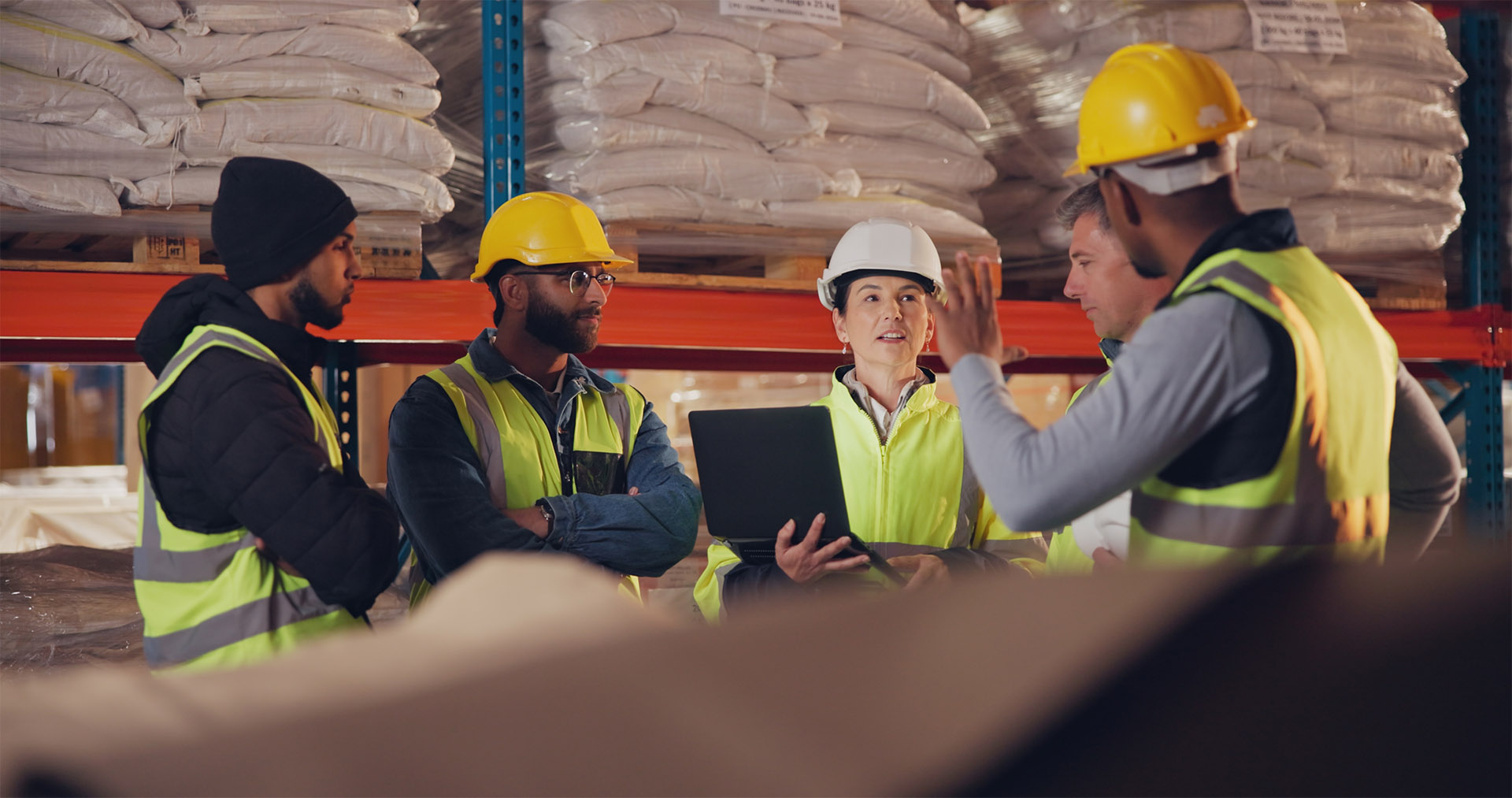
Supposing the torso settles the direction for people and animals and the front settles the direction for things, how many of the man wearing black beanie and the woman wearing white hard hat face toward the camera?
1

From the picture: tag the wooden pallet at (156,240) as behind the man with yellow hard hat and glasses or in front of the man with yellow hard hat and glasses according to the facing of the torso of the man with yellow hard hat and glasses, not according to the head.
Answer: behind

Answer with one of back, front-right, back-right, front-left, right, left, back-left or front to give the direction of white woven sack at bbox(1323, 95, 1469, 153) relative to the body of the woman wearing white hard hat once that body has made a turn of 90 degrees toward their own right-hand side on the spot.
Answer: back-right

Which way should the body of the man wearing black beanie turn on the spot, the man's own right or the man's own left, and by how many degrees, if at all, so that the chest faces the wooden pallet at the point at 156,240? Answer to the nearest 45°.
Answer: approximately 90° to the man's own left

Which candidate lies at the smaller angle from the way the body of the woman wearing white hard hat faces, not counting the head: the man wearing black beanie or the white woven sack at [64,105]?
the man wearing black beanie

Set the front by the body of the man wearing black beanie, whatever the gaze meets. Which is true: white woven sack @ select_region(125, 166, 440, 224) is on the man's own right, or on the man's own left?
on the man's own left

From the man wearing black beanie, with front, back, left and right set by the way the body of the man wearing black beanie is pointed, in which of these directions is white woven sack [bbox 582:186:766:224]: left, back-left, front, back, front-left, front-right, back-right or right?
front-left

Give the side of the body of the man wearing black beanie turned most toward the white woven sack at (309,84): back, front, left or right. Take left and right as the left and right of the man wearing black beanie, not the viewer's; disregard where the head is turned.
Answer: left

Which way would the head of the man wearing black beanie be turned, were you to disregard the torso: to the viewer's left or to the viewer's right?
to the viewer's right

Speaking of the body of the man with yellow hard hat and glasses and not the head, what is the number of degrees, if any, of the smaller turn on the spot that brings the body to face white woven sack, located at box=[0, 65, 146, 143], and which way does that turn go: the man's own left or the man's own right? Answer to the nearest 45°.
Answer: approximately 135° to the man's own right

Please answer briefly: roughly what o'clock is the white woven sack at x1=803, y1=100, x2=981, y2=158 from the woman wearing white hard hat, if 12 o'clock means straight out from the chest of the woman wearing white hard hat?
The white woven sack is roughly at 6 o'clock from the woman wearing white hard hat.

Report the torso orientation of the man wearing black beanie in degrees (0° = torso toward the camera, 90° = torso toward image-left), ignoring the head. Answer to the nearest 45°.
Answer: approximately 270°

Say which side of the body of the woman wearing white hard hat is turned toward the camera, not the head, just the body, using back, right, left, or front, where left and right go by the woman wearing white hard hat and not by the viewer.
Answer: front

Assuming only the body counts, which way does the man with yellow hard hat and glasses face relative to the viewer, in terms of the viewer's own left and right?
facing the viewer and to the right of the viewer

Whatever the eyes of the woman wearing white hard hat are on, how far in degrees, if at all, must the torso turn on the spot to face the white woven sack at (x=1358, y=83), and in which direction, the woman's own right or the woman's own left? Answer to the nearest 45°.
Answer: approximately 135° to the woman's own left

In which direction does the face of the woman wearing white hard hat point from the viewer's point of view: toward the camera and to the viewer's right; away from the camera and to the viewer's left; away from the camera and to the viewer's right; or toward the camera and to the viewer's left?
toward the camera and to the viewer's right
